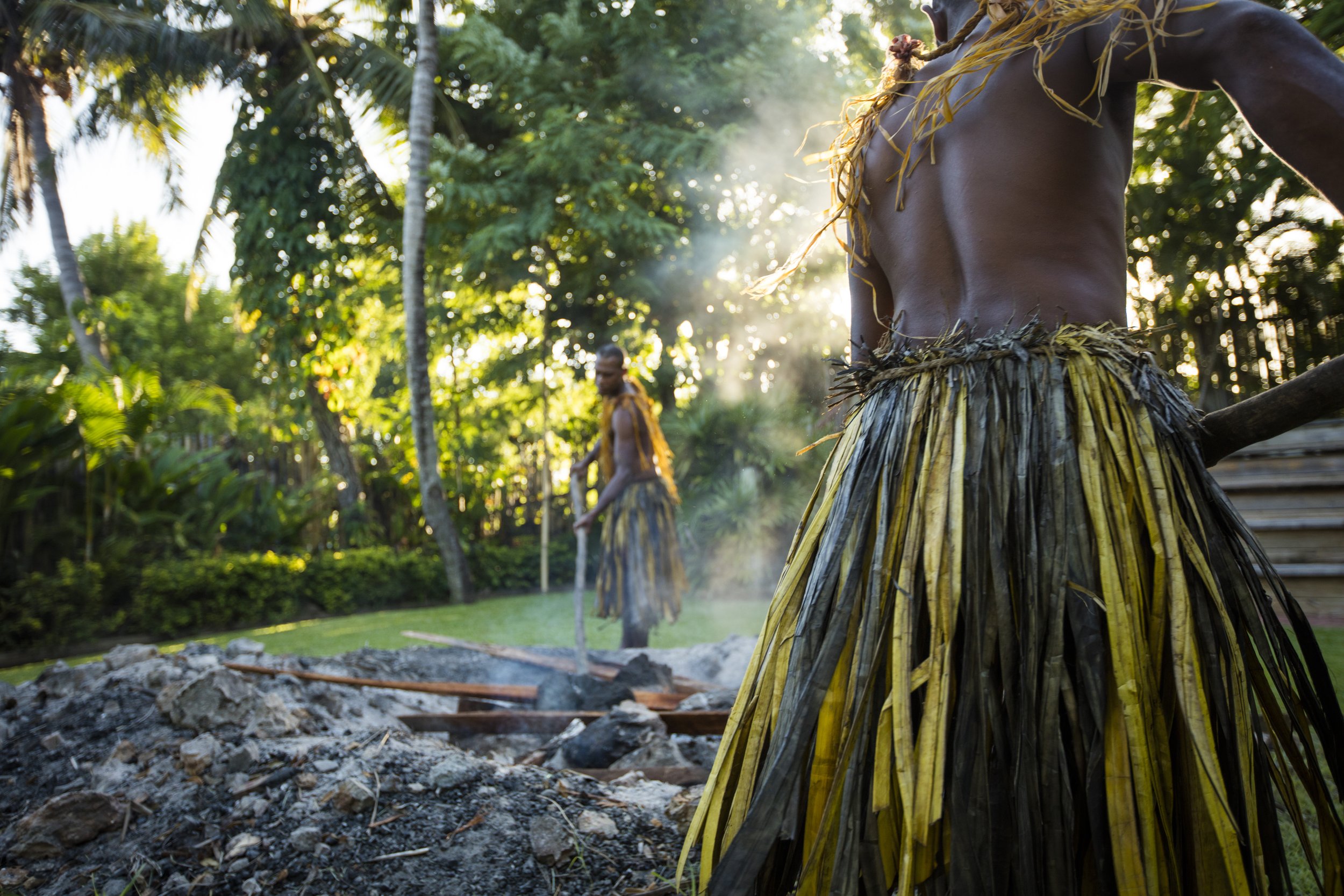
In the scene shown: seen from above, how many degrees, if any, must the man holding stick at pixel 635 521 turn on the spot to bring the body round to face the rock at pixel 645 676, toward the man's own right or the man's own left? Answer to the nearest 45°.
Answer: approximately 90° to the man's own left

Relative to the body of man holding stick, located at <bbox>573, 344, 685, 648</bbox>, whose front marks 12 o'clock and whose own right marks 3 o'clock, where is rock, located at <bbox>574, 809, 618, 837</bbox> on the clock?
The rock is roughly at 9 o'clock from the man holding stick.

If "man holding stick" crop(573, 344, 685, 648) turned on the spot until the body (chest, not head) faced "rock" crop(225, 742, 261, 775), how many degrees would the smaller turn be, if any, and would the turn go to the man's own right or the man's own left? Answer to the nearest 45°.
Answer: approximately 90° to the man's own left

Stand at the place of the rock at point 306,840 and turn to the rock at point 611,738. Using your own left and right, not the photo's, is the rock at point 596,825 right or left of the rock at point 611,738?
right

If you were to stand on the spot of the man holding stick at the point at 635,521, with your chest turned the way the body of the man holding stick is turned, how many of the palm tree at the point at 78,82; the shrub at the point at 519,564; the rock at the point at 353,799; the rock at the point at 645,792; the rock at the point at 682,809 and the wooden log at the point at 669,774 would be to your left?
4

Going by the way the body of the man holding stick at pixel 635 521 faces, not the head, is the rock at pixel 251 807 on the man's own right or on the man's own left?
on the man's own left

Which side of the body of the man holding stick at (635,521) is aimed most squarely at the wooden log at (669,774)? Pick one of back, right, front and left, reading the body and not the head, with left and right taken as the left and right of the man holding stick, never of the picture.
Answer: left

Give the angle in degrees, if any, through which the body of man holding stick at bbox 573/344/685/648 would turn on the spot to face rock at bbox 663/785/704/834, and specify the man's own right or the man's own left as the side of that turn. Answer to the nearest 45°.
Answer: approximately 90° to the man's own left

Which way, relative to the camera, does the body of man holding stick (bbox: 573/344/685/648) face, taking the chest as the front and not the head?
to the viewer's left

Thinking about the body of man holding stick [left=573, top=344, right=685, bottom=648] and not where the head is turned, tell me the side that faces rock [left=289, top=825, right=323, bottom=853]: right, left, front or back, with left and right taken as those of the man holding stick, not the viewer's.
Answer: left

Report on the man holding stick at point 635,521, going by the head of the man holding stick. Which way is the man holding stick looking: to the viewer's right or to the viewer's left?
to the viewer's left

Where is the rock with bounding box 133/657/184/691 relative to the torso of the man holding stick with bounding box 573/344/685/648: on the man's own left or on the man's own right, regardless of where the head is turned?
on the man's own left

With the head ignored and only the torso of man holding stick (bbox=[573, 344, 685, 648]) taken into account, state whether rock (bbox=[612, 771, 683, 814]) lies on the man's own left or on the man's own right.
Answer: on the man's own left
